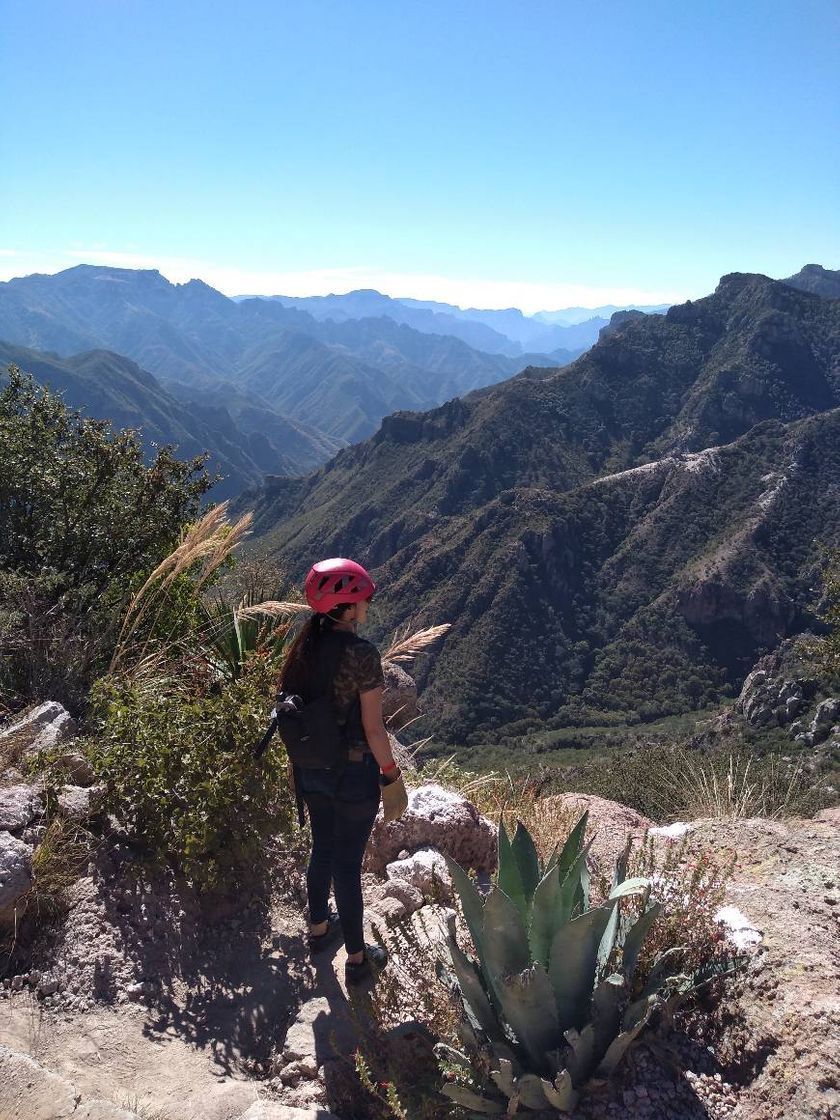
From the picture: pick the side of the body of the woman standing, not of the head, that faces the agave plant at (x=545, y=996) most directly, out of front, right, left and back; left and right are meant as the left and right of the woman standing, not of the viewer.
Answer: right

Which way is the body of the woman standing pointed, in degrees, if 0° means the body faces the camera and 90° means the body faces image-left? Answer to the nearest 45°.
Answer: approximately 225°

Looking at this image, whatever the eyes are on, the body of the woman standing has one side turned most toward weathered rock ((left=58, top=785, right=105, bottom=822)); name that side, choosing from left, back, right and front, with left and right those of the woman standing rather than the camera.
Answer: left

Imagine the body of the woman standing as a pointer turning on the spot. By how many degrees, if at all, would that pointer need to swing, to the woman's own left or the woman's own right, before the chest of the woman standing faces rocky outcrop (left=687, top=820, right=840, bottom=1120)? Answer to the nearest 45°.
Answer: approximately 90° to the woman's own right

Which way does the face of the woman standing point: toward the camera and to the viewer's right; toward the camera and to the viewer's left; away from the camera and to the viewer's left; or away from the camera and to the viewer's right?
away from the camera and to the viewer's right

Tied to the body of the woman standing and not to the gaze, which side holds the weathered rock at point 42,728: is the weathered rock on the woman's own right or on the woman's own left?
on the woman's own left
